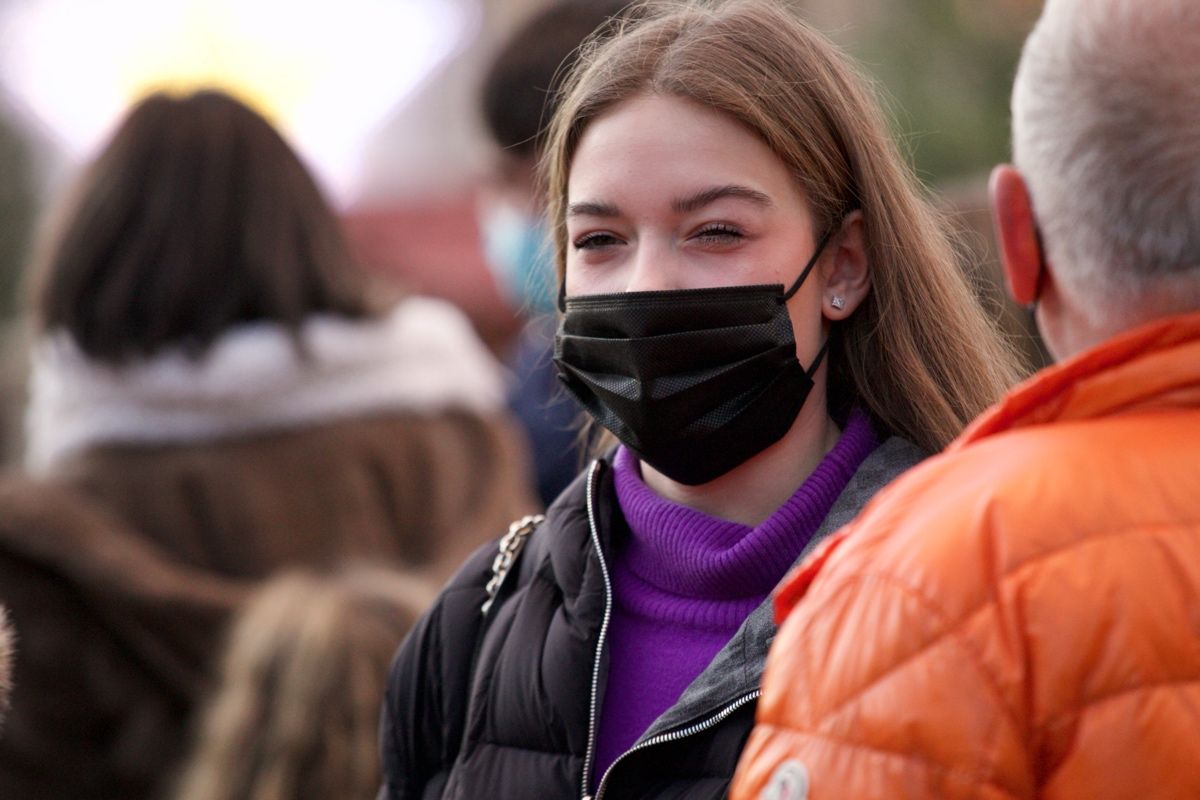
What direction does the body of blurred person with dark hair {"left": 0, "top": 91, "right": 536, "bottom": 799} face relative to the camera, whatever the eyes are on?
away from the camera

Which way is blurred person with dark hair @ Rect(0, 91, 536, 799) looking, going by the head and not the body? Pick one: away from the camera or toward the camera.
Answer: away from the camera

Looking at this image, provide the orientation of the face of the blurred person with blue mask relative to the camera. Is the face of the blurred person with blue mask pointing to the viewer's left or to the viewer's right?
to the viewer's left

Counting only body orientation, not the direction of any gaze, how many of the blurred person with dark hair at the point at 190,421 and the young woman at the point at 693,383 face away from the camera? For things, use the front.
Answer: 1

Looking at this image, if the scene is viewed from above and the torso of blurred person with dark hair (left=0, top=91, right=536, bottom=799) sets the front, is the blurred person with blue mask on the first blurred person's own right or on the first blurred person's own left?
on the first blurred person's own right

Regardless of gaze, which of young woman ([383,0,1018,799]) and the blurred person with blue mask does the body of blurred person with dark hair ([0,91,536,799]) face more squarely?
the blurred person with blue mask

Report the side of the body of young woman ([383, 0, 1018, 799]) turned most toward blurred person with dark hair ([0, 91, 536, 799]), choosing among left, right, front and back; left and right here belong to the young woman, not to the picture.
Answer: right

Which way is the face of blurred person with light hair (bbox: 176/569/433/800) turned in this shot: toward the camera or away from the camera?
away from the camera

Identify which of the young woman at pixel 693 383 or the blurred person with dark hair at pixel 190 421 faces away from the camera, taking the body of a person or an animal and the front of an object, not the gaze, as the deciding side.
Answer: the blurred person with dark hair

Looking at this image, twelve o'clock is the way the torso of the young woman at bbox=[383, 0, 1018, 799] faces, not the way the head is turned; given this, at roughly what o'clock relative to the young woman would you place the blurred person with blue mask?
The blurred person with blue mask is roughly at 4 o'clock from the young woman.
